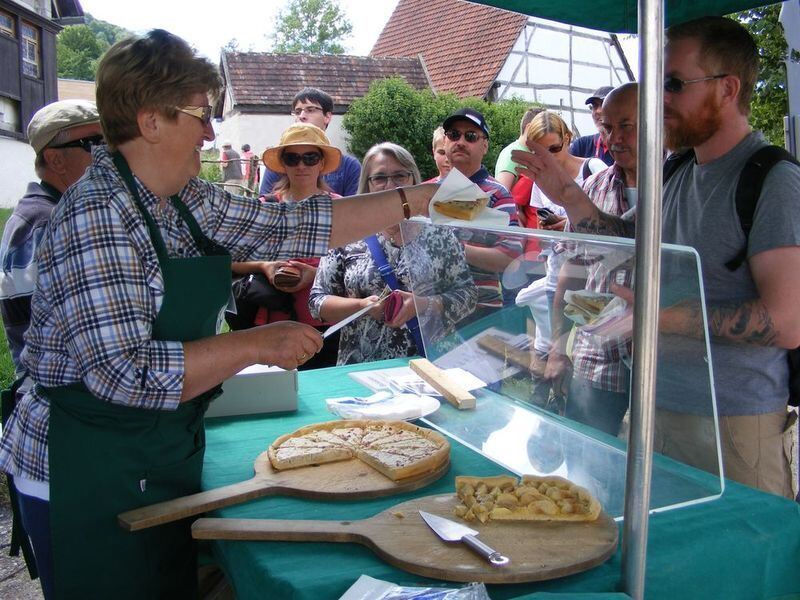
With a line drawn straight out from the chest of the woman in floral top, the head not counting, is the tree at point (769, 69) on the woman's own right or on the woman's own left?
on the woman's own left

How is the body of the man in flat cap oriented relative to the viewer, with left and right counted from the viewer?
facing to the right of the viewer

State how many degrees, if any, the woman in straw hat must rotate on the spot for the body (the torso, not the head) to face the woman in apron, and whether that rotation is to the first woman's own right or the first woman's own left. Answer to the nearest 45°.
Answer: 0° — they already face them

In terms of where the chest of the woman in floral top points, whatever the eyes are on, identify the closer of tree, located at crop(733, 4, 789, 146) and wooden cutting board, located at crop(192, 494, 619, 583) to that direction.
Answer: the wooden cutting board

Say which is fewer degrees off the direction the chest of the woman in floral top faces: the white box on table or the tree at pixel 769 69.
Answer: the white box on table

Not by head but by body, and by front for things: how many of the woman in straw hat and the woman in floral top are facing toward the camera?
2

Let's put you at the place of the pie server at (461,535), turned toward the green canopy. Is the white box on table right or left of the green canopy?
left

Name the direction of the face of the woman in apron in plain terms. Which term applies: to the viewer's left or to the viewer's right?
to the viewer's right

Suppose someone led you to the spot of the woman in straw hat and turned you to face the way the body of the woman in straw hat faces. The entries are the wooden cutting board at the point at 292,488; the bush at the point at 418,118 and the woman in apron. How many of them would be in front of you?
2

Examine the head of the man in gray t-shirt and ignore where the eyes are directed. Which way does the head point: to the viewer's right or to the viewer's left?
to the viewer's left

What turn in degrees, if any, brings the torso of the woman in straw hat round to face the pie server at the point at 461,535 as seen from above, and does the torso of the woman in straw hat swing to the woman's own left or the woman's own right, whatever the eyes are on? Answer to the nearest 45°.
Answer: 0° — they already face it

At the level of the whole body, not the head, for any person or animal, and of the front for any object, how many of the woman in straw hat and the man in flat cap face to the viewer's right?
1
